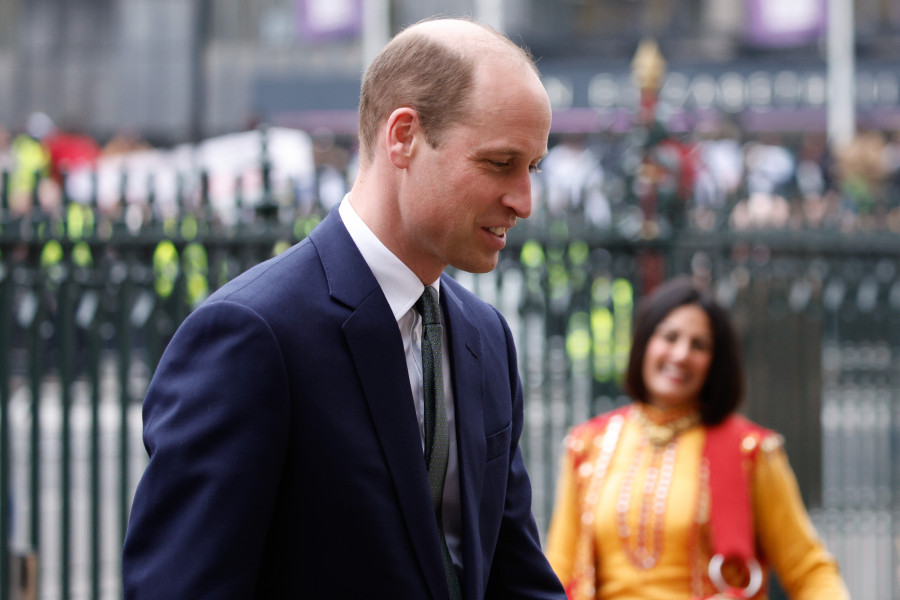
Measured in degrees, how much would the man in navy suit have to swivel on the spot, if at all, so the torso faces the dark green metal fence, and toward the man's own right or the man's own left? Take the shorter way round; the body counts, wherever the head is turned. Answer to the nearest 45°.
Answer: approximately 135° to the man's own left

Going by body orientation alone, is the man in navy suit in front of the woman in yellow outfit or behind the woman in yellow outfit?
in front

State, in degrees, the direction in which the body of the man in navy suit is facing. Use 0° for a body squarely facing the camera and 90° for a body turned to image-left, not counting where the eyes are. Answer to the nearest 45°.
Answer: approximately 315°

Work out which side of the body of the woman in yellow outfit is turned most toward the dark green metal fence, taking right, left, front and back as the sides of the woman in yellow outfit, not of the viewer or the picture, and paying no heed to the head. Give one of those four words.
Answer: back

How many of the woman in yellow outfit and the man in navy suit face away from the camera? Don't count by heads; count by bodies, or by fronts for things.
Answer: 0

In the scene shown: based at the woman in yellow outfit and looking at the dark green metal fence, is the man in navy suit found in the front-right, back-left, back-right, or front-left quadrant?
back-left

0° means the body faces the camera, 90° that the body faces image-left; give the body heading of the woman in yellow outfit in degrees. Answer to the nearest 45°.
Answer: approximately 0°

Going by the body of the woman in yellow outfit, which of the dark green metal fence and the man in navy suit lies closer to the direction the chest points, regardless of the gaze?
the man in navy suit

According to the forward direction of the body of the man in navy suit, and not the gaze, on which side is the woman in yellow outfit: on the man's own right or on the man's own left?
on the man's own left

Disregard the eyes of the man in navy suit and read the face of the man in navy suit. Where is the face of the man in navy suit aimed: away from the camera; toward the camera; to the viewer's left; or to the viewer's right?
to the viewer's right
